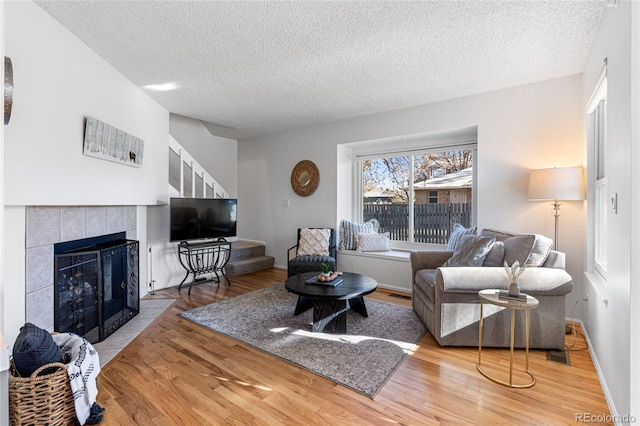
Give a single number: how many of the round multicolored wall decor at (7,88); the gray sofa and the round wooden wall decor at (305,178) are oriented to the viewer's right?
1

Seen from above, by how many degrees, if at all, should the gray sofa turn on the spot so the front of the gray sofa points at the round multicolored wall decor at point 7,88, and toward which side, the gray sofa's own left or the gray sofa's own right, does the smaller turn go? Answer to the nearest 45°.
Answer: approximately 45° to the gray sofa's own left

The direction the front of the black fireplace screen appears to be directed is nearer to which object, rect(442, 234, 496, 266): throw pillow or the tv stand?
the throw pillow

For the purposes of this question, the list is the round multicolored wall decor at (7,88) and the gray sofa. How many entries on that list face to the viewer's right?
1

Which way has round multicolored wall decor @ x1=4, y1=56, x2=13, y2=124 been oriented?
to the viewer's right

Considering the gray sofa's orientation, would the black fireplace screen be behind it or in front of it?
in front

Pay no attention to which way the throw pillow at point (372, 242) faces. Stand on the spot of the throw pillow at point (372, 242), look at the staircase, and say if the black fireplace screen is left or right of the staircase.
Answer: left

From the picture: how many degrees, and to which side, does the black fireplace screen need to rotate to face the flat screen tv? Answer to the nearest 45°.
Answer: approximately 90° to its left

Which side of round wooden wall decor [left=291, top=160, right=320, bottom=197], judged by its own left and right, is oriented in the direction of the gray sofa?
left

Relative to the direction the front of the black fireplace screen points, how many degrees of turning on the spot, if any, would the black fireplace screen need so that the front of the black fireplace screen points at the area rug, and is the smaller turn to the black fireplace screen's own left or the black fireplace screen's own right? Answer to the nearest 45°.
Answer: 0° — it already faces it

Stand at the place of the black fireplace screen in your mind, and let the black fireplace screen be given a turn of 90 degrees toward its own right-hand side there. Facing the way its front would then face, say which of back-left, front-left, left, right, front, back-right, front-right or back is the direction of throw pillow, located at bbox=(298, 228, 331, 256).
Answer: back-left

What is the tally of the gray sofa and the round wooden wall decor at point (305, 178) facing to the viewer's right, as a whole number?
0

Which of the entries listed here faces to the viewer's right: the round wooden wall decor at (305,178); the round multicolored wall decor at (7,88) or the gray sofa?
the round multicolored wall decor at (7,88)

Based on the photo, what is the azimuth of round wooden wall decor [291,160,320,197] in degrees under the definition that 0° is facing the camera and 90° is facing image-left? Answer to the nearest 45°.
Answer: approximately 45°

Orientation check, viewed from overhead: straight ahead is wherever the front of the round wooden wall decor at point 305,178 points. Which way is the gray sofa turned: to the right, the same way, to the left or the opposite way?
to the right
